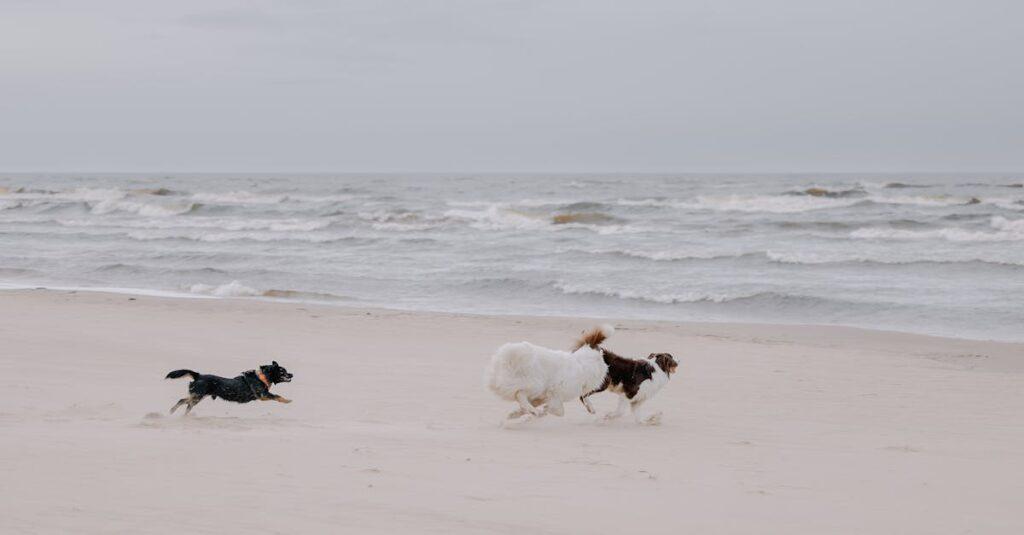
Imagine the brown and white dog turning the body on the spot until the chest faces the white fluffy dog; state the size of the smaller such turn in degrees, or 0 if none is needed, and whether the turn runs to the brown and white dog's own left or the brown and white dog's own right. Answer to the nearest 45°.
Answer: approximately 135° to the brown and white dog's own right

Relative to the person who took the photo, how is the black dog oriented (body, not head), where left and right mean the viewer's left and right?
facing to the right of the viewer

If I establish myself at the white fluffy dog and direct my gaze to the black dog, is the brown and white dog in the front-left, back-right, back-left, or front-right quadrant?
back-right

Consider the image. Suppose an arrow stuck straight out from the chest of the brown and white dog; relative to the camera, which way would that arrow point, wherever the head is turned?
to the viewer's right

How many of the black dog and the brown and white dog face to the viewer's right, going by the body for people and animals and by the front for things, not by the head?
2

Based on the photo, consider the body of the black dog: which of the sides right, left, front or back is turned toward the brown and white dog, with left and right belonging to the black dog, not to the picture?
front

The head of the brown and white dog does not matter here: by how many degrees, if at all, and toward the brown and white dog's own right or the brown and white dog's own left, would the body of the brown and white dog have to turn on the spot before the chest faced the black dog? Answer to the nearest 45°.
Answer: approximately 180°

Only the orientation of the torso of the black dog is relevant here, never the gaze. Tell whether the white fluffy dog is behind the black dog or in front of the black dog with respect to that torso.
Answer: in front
